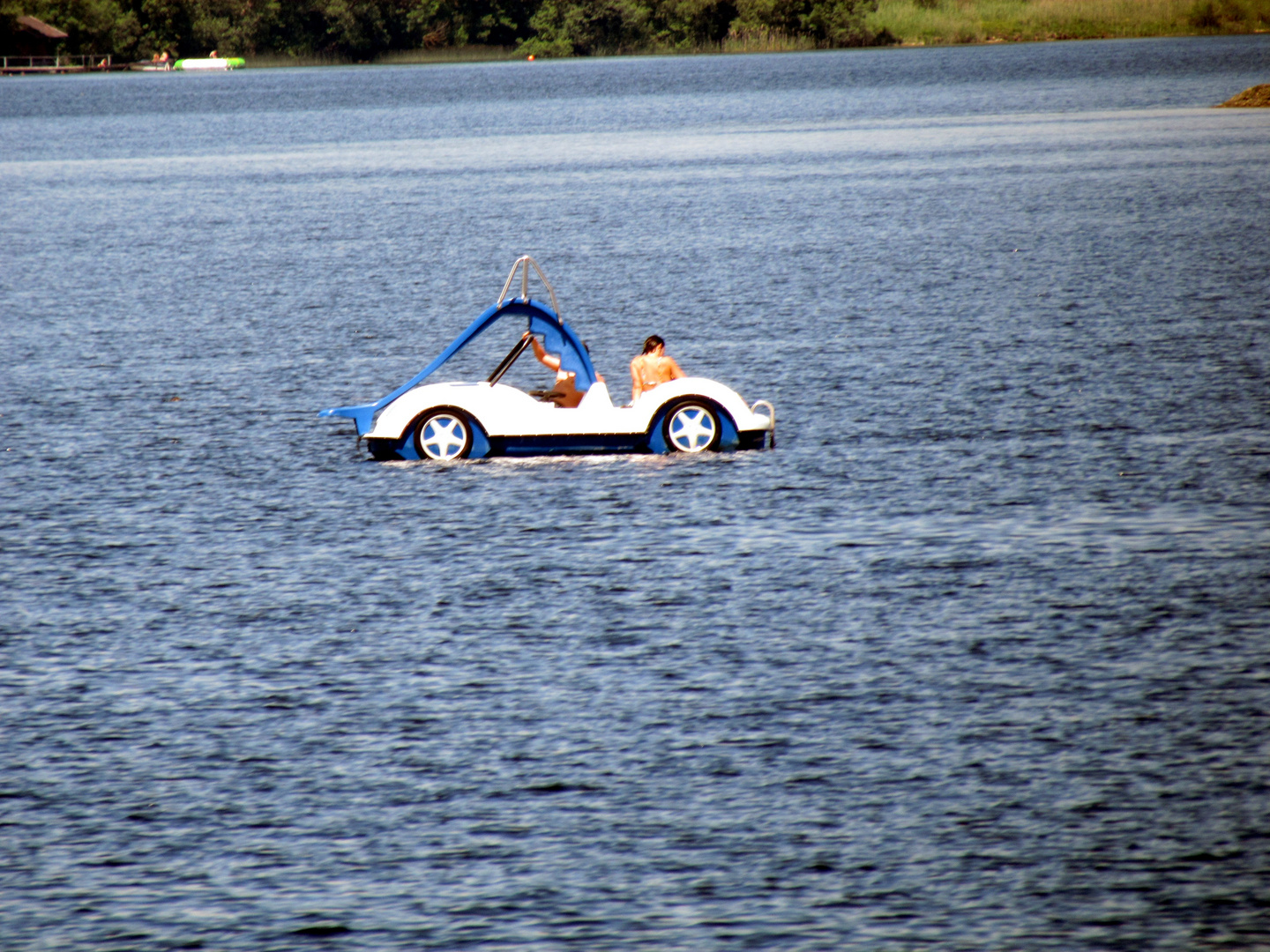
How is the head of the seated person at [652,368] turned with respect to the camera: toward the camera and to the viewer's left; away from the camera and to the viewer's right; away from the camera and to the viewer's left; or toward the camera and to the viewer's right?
away from the camera and to the viewer's right

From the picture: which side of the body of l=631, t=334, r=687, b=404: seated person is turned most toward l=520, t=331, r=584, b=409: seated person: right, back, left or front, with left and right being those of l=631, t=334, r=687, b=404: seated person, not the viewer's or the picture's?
left

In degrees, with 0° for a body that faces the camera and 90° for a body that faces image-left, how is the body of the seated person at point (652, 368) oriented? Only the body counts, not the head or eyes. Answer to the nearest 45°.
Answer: approximately 180°
